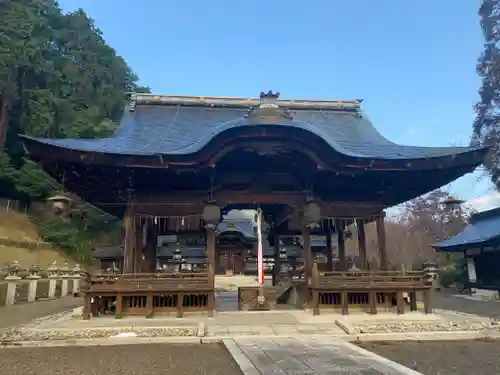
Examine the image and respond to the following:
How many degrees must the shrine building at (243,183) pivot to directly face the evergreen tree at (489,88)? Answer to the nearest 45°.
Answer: approximately 135° to its left

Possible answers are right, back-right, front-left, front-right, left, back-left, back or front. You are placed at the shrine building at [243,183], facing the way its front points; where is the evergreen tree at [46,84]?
back-right

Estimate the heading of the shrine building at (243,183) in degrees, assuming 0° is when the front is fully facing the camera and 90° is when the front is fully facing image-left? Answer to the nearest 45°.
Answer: approximately 0°

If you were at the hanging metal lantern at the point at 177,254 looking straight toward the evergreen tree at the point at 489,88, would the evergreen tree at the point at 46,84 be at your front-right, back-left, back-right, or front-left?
back-left
